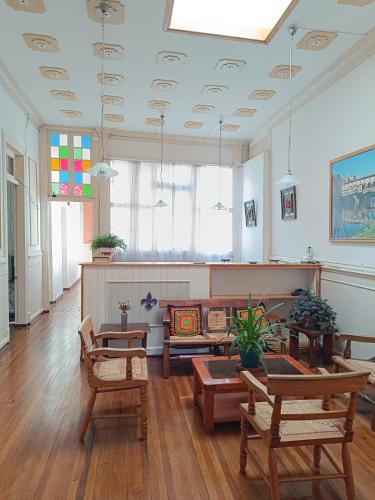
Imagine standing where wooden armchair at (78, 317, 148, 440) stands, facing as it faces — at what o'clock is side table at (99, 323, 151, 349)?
The side table is roughly at 9 o'clock from the wooden armchair.

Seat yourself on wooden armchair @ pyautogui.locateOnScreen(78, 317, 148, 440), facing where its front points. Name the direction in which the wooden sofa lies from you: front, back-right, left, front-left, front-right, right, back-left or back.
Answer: front-left

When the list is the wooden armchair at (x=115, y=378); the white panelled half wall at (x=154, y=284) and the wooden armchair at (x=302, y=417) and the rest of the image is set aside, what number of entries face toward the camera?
1

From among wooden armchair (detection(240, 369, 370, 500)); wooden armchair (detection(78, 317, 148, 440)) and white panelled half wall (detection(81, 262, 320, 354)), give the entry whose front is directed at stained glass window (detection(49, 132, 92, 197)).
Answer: wooden armchair (detection(240, 369, 370, 500))

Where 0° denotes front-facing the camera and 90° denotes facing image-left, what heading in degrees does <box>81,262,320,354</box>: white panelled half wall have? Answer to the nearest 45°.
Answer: approximately 0°

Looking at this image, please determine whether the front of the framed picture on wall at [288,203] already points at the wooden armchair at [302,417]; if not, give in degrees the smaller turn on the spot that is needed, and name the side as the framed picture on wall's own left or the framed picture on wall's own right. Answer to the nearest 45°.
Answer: approximately 45° to the framed picture on wall's own left

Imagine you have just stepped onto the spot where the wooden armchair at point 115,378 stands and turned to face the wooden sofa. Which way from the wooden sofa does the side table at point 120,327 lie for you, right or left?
left

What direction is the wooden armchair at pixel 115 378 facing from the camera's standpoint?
to the viewer's right

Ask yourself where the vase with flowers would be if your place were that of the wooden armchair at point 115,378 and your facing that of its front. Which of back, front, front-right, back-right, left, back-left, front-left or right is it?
left

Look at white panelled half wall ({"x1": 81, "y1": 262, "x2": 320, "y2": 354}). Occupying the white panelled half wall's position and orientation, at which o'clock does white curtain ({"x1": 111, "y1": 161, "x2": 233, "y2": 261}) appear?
The white curtain is roughly at 6 o'clock from the white panelled half wall.

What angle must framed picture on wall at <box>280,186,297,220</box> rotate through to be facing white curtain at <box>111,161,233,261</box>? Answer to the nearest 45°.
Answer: approximately 90° to its right

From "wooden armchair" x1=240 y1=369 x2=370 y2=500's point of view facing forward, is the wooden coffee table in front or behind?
in front

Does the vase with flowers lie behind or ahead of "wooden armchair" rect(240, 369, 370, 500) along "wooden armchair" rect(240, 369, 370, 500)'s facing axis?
ahead

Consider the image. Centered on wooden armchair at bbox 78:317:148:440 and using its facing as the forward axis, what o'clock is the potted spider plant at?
The potted spider plant is roughly at 12 o'clock from the wooden armchair.

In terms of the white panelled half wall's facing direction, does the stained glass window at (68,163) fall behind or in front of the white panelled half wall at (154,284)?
behind

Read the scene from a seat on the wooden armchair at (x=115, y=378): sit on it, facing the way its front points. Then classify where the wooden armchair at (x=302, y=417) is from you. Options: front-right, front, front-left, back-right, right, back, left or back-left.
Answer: front-right
